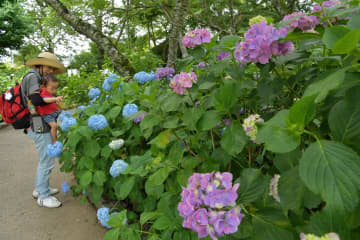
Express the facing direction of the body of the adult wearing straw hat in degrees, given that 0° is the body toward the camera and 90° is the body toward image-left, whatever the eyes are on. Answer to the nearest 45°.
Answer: approximately 270°

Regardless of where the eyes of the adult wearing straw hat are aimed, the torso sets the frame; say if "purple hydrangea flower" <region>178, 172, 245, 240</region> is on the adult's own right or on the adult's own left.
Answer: on the adult's own right

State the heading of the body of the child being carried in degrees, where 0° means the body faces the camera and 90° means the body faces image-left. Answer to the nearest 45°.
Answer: approximately 270°
